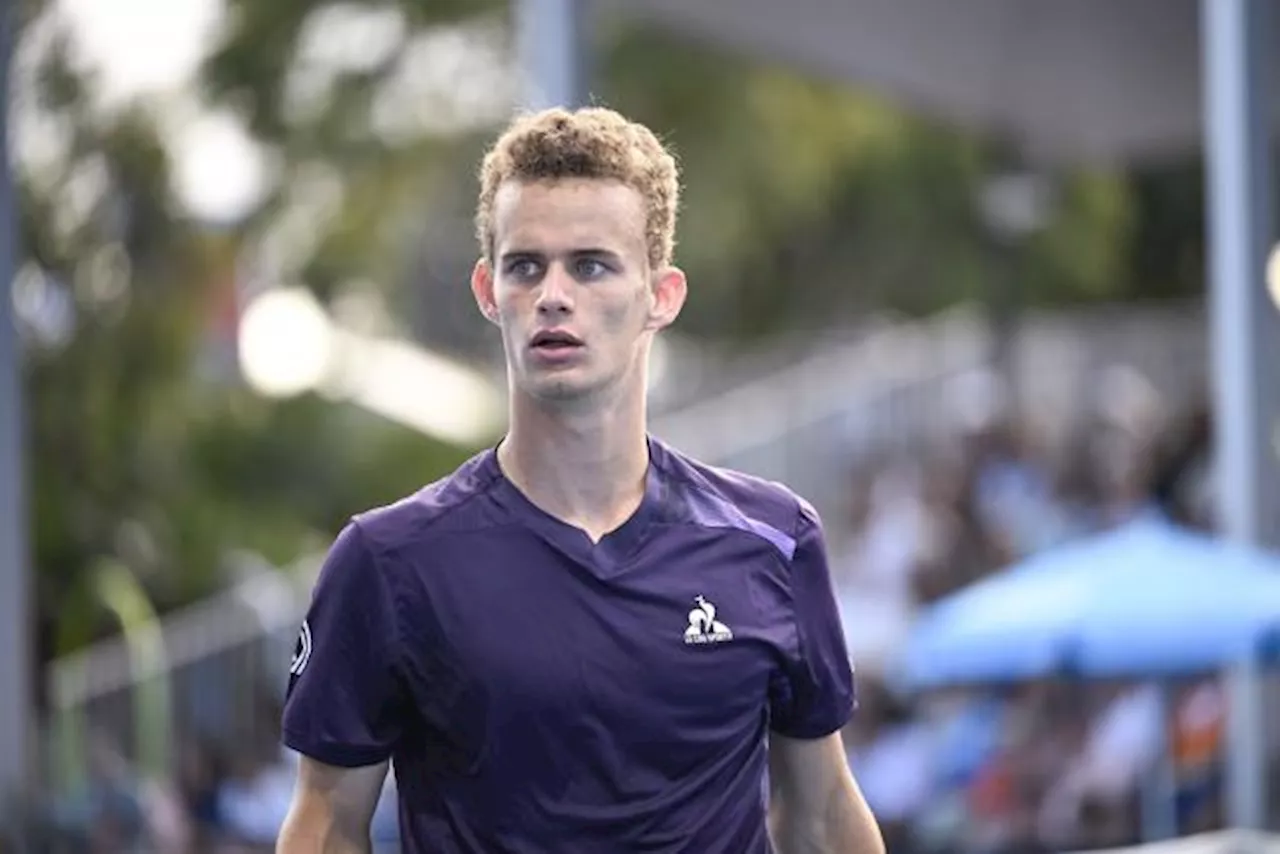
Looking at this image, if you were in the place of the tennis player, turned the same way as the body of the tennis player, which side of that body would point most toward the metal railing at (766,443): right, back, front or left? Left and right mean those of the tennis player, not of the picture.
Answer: back

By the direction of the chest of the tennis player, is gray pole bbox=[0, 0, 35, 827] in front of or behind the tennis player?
behind

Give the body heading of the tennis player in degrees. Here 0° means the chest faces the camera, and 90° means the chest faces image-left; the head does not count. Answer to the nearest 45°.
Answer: approximately 0°

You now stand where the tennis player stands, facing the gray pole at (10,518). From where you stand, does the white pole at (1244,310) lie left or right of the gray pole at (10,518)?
right

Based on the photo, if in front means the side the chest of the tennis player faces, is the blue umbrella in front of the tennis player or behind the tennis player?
behind

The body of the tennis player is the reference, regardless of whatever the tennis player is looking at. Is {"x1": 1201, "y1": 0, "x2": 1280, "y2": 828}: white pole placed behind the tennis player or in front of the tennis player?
behind

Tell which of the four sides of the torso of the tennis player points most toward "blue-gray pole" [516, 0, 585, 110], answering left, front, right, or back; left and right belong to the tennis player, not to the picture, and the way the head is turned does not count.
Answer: back
